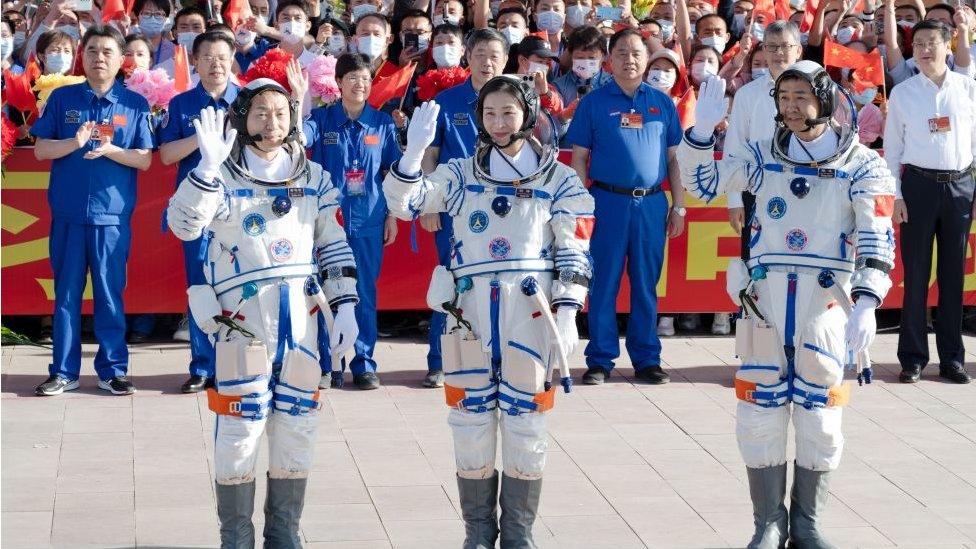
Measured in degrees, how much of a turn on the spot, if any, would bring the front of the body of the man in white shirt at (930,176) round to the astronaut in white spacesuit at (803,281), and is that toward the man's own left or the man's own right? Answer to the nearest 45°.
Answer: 0° — they already face them

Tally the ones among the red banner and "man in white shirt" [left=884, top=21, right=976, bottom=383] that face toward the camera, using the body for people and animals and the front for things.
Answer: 2

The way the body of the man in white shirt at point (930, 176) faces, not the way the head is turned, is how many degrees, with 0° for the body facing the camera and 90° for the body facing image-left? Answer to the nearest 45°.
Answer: approximately 0°
